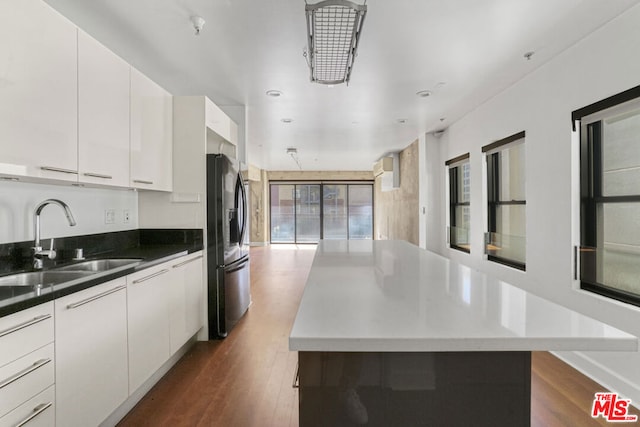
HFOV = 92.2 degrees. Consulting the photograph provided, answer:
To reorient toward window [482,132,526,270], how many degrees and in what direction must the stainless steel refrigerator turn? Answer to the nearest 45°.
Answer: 0° — it already faces it

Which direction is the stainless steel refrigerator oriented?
to the viewer's right

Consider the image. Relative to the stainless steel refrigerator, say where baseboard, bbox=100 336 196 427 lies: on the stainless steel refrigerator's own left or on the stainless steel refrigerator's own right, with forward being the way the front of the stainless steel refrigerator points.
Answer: on the stainless steel refrigerator's own right

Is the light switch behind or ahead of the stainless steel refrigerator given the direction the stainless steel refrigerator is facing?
behind

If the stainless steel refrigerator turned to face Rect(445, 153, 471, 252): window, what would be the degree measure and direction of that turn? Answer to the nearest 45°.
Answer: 0° — it already faces it

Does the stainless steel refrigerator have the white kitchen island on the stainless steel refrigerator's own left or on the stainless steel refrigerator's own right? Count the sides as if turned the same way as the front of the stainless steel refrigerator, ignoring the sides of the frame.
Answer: on the stainless steel refrigerator's own right

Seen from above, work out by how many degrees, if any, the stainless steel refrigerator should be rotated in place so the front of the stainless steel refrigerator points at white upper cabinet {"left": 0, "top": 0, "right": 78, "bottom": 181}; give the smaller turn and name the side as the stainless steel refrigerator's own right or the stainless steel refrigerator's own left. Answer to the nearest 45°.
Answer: approximately 135° to the stainless steel refrigerator's own right

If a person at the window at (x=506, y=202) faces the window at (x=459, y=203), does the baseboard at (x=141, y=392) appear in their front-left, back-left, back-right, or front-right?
back-left

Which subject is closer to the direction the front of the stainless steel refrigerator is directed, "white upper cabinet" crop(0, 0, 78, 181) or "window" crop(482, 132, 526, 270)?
the window
